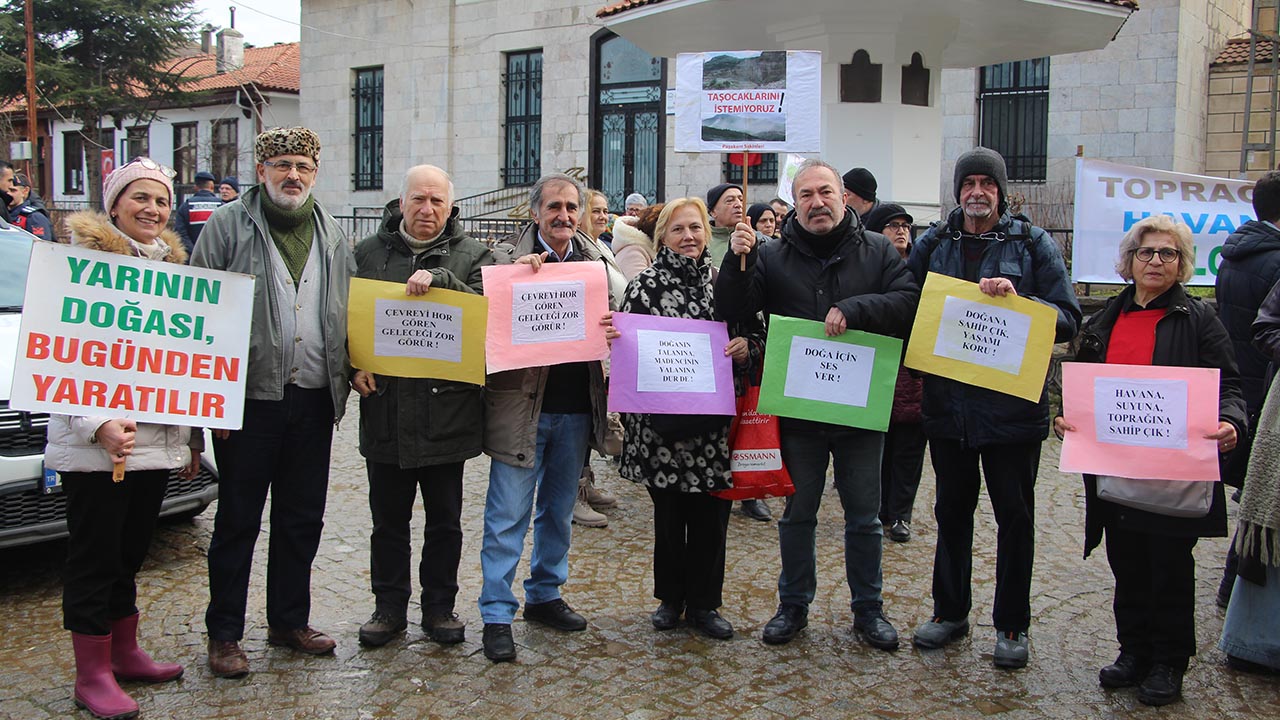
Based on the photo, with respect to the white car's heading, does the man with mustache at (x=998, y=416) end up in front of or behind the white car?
in front

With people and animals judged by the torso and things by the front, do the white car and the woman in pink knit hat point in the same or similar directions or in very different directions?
same or similar directions

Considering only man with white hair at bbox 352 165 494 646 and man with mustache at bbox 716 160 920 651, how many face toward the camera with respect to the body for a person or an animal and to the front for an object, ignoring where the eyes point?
2

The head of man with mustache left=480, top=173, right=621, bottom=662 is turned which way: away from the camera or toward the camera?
toward the camera

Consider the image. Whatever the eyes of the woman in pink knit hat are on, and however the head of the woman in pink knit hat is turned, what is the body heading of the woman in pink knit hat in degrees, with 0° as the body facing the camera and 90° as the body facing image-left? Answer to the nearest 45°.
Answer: approximately 315°

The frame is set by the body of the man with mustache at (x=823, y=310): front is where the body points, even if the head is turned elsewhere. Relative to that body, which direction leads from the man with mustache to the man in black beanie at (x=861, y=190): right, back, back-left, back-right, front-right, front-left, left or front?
back

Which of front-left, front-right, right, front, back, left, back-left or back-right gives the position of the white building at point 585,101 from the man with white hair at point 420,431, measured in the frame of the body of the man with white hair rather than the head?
back

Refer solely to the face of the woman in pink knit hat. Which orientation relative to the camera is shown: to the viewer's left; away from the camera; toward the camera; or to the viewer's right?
toward the camera

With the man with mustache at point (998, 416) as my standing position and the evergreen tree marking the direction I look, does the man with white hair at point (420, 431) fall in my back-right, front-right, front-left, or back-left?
front-left

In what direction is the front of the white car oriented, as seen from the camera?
facing the viewer and to the right of the viewer

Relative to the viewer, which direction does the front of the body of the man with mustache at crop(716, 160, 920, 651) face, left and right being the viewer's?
facing the viewer

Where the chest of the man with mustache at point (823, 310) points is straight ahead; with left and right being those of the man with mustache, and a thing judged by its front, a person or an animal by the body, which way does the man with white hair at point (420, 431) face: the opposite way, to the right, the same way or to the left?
the same way

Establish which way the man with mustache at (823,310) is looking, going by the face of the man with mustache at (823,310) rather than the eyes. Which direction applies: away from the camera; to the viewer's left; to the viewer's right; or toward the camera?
toward the camera

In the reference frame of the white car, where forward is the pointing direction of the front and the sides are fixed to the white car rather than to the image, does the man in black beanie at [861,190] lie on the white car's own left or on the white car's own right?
on the white car's own left

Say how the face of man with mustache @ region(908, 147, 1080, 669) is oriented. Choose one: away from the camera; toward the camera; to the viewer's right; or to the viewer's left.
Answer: toward the camera

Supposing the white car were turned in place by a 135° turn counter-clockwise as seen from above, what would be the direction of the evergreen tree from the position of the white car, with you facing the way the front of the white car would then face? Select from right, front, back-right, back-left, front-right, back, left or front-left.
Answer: front

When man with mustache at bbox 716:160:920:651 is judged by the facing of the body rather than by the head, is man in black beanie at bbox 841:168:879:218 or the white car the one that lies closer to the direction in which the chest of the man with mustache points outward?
the white car

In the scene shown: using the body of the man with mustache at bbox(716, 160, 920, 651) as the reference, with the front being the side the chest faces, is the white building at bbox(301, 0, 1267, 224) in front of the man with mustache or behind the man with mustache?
behind
